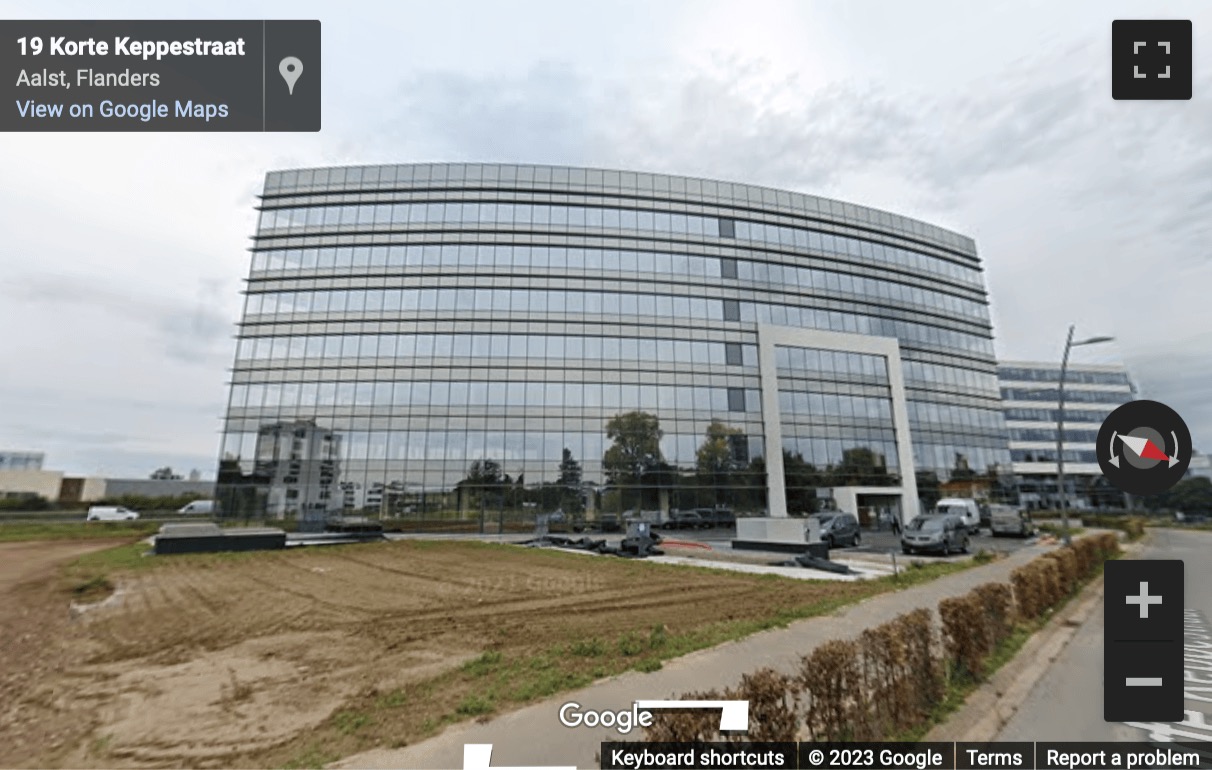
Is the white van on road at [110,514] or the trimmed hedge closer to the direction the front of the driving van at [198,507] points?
the white van on road

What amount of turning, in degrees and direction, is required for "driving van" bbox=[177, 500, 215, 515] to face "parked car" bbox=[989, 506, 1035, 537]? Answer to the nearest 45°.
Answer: approximately 135° to its left

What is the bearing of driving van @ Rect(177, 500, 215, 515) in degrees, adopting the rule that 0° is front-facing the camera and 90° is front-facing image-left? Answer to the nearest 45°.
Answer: approximately 90°

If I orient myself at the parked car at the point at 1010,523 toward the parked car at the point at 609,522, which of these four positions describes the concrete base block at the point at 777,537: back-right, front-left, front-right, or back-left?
front-left

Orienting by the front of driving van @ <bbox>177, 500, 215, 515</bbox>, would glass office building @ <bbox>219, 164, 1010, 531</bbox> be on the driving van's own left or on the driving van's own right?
on the driving van's own left

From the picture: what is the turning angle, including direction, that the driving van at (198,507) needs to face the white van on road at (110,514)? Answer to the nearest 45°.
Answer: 0° — it already faces it

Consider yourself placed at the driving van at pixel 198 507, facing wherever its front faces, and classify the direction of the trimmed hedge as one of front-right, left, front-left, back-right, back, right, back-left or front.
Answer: left
